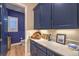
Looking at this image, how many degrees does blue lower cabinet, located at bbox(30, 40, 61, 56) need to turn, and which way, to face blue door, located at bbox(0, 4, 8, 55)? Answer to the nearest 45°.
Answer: approximately 45° to its right

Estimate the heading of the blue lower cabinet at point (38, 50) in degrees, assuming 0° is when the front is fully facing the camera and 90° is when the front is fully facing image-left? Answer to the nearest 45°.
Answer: approximately 45°
